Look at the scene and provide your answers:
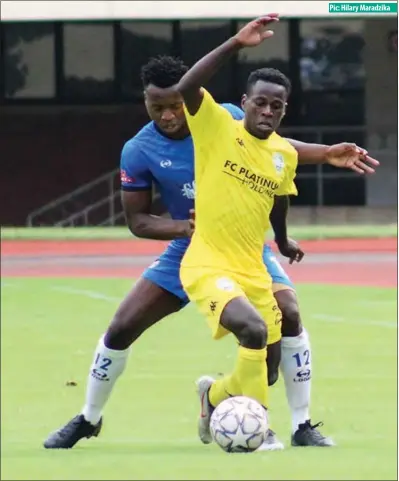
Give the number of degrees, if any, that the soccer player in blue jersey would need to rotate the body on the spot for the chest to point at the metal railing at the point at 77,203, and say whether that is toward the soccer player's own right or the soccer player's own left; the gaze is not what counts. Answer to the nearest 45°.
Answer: approximately 180°

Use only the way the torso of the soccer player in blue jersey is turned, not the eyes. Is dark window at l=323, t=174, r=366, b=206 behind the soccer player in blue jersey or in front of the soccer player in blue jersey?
behind

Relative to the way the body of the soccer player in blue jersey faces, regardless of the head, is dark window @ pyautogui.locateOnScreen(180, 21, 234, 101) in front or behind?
behind

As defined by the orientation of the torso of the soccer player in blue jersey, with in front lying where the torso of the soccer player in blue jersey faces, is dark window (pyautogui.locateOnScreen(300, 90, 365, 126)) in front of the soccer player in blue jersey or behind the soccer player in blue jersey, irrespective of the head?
behind

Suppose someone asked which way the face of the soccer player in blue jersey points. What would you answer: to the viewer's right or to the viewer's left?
to the viewer's right

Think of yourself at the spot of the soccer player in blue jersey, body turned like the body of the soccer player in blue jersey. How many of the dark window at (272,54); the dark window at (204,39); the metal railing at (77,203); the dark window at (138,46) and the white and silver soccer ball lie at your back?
4

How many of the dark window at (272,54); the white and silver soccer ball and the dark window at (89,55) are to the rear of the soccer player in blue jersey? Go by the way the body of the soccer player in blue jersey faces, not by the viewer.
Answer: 2

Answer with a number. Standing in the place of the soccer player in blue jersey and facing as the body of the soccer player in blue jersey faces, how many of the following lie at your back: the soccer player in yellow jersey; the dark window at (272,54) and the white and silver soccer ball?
1

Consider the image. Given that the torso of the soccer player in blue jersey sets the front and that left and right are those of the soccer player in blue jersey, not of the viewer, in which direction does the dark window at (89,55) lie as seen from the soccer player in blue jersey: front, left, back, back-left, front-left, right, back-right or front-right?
back

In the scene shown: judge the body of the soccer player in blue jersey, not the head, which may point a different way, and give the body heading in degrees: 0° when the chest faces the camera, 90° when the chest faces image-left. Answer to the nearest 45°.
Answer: approximately 0°

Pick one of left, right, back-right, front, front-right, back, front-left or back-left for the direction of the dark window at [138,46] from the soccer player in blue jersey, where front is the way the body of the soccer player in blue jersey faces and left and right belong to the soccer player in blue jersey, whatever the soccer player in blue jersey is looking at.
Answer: back
